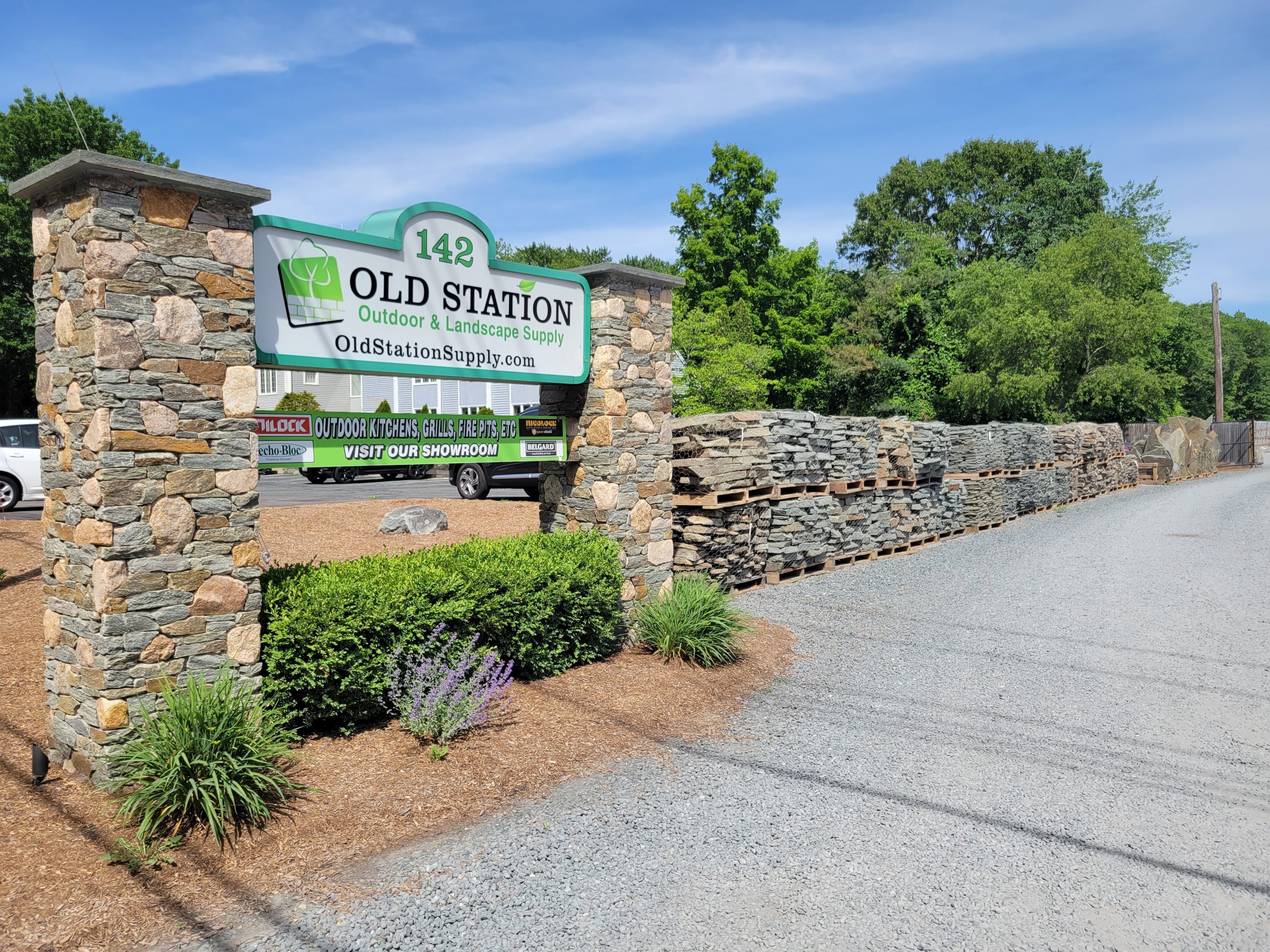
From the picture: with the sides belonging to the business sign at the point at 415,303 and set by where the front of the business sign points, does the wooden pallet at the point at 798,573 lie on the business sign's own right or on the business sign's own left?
on the business sign's own left

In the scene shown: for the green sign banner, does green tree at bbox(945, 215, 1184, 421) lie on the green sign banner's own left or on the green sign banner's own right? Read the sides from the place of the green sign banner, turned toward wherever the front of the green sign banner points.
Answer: on the green sign banner's own left

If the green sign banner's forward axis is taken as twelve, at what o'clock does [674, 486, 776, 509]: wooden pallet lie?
The wooden pallet is roughly at 9 o'clock from the green sign banner.

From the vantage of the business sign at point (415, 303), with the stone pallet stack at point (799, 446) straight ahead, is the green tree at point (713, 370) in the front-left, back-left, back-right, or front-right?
front-left

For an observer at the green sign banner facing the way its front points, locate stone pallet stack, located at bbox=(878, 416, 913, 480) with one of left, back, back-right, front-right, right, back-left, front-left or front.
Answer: left

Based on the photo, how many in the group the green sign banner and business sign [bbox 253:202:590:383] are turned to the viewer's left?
0

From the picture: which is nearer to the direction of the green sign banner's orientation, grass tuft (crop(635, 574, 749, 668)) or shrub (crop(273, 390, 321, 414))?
the grass tuft

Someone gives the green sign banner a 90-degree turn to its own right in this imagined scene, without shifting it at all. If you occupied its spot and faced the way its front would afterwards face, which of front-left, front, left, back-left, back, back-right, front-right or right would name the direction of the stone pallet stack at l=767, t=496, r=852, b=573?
back

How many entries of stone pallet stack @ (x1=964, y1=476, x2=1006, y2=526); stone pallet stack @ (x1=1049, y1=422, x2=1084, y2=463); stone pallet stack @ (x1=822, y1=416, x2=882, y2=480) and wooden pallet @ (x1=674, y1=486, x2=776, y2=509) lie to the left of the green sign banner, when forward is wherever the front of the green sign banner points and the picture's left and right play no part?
4

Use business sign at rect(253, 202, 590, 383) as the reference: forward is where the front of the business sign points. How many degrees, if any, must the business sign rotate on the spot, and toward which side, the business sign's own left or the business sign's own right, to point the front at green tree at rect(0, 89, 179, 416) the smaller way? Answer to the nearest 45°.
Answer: approximately 180°

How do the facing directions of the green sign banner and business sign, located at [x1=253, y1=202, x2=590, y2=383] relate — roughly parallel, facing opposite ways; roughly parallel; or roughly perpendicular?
roughly parallel

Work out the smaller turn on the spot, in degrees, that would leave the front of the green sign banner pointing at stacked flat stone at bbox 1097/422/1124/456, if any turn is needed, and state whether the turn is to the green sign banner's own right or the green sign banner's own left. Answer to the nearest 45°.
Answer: approximately 90° to the green sign banner's own left

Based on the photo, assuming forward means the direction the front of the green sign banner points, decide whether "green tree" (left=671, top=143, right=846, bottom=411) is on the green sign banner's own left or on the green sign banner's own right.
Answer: on the green sign banner's own left

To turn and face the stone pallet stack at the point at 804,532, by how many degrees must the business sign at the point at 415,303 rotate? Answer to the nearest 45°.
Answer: approximately 90° to its left

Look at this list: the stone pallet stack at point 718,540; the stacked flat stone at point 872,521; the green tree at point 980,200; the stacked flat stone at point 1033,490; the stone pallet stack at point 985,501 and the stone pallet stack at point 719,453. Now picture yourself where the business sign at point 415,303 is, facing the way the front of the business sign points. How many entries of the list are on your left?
6

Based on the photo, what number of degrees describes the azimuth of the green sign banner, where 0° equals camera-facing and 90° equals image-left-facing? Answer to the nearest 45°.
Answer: approximately 315°

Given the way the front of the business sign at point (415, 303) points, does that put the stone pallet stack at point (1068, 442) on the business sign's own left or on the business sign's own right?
on the business sign's own left
